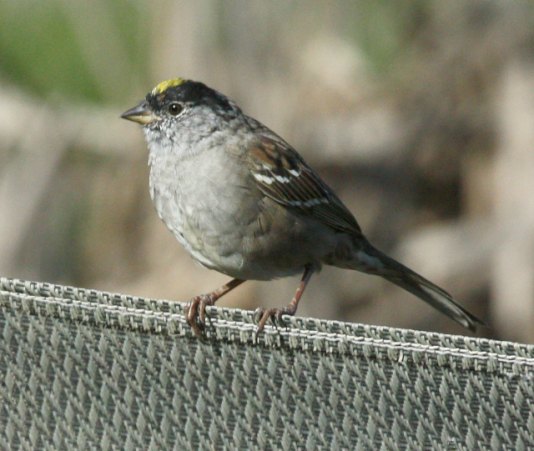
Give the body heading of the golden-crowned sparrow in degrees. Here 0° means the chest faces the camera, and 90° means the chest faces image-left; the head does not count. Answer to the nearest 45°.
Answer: approximately 90°
